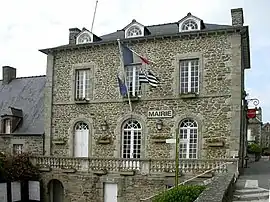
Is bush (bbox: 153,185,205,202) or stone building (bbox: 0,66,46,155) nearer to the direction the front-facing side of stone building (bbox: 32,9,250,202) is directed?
the bush

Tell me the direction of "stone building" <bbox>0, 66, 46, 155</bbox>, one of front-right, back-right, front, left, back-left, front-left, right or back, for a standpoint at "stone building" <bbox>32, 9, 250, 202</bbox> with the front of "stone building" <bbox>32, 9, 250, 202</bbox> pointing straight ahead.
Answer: back-right

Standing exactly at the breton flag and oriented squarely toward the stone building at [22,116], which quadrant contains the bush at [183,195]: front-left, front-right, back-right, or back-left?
back-left

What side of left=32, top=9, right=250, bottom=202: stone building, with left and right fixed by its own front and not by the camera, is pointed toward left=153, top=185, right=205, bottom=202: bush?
front

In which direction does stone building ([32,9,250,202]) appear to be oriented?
toward the camera
